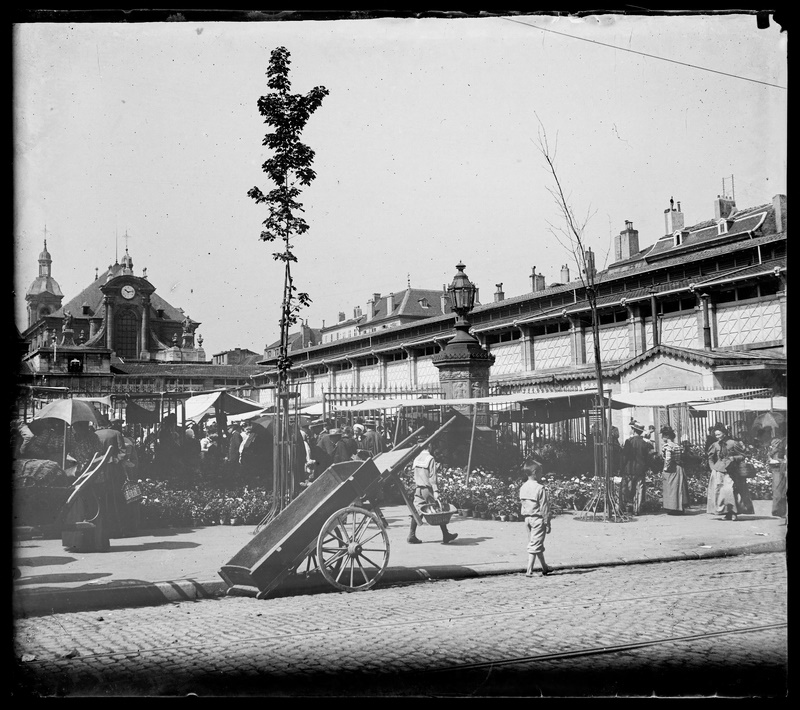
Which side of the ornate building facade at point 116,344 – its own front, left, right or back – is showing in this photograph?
front

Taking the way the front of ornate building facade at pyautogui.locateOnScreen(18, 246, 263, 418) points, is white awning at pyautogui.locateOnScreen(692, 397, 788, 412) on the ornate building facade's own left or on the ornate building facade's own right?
on the ornate building facade's own left

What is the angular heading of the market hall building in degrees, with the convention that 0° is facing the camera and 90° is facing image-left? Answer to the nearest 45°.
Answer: approximately 45°

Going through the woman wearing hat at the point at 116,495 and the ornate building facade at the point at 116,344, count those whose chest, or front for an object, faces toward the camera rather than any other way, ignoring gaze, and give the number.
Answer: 1
